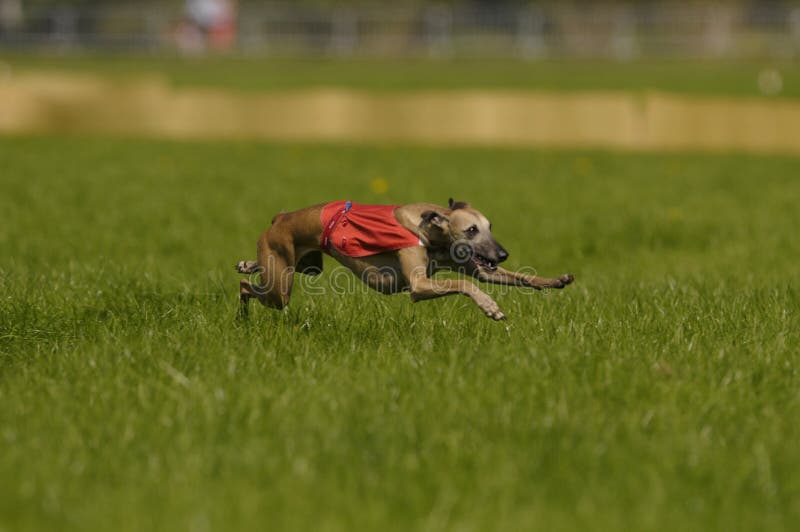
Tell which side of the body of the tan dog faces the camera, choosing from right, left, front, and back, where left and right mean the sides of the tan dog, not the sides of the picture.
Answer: right

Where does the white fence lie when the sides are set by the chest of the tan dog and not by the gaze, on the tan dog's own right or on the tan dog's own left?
on the tan dog's own left
